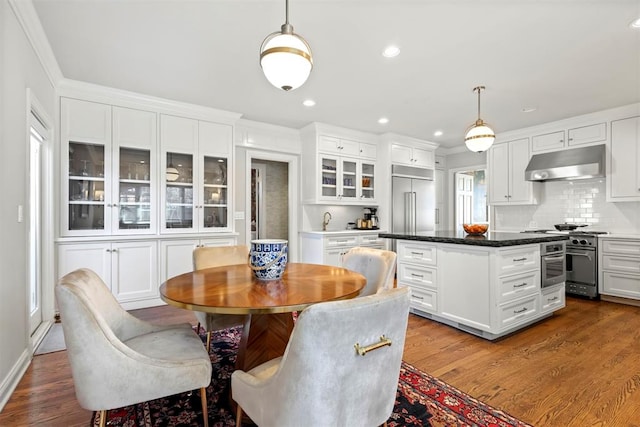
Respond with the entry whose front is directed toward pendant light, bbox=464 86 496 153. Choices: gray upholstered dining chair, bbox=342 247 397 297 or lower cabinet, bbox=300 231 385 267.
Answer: the lower cabinet

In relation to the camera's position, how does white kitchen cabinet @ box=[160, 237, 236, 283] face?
facing the viewer

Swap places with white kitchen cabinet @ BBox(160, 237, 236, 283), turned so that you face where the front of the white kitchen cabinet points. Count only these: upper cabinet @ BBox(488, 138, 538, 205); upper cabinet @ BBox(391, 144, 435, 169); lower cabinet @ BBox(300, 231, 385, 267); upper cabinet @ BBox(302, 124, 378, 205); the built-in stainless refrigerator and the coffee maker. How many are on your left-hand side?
6

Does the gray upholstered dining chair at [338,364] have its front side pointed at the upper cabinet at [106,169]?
yes

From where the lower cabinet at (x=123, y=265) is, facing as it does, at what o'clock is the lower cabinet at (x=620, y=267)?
the lower cabinet at (x=620, y=267) is roughly at 10 o'clock from the lower cabinet at (x=123, y=265).

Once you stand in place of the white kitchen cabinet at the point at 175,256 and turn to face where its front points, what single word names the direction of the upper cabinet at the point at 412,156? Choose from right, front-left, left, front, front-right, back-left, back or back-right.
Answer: left

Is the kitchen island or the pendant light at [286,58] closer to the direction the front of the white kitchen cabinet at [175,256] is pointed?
the pendant light

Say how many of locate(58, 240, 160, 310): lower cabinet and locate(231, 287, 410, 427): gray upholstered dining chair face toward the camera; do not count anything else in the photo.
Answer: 1

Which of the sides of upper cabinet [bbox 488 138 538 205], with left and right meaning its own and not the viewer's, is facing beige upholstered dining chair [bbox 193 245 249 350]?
front

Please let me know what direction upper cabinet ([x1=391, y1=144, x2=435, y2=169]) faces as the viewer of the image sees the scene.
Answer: facing the viewer and to the right of the viewer

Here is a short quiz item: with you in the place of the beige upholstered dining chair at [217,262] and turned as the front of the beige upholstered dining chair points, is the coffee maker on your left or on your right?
on your left

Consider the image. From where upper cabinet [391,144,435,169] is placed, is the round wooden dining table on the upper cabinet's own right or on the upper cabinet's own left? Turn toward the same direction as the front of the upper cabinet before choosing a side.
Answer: on the upper cabinet's own right

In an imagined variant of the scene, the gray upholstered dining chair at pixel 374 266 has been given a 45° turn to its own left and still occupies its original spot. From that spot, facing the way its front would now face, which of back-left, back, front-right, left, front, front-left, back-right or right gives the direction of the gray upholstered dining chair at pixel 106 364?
front-right

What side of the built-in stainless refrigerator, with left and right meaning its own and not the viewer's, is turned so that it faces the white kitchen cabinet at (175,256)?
right

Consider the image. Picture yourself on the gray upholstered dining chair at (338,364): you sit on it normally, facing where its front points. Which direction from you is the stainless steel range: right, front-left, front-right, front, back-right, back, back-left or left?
right

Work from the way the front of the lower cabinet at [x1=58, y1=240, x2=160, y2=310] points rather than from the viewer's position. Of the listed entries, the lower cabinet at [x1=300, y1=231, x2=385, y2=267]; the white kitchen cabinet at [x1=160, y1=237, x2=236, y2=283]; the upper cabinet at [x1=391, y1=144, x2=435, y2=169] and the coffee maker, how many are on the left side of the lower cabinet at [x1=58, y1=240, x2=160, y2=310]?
4
